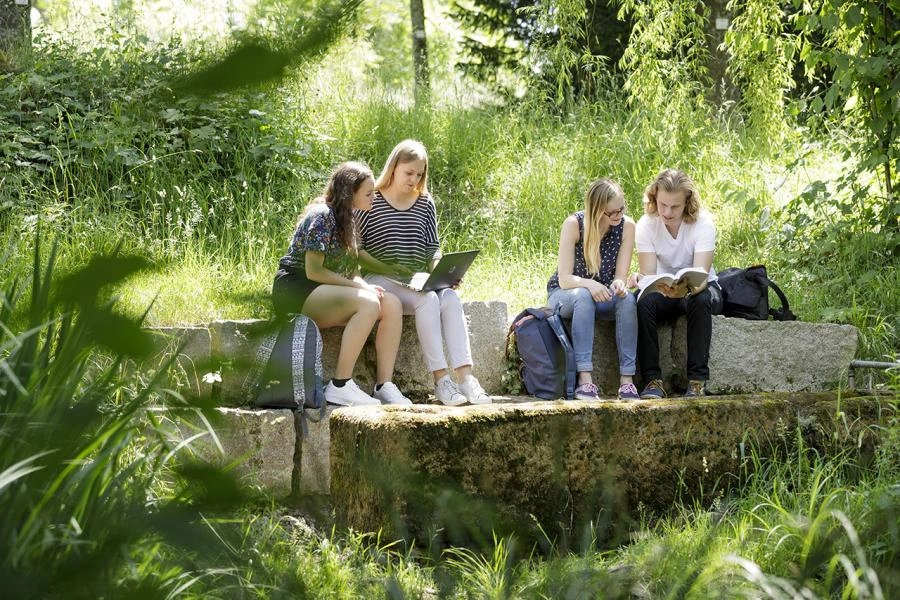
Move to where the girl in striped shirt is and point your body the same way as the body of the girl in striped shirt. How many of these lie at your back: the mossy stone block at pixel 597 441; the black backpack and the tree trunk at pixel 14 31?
1

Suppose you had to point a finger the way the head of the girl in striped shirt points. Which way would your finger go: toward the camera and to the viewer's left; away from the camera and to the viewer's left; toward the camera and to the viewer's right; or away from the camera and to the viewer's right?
toward the camera and to the viewer's right

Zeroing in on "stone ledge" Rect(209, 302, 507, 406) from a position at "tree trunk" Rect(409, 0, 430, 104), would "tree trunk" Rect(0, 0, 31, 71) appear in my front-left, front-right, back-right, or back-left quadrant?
front-right

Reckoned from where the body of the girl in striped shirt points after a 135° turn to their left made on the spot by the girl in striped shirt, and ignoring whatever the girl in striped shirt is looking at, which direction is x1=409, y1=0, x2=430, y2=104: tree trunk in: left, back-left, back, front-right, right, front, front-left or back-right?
front

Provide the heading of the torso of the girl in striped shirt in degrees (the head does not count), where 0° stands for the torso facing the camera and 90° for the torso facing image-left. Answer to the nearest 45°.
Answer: approximately 315°

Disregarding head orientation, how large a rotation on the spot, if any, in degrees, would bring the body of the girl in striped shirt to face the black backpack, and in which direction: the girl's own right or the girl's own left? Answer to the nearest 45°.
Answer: approximately 45° to the girl's own left

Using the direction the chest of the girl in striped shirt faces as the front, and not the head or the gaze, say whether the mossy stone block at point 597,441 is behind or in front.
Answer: in front

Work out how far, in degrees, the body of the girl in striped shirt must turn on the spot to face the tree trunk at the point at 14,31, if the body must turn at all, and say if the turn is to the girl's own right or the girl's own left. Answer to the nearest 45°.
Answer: approximately 180°
